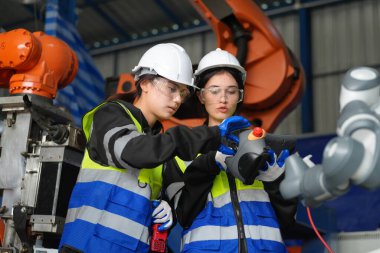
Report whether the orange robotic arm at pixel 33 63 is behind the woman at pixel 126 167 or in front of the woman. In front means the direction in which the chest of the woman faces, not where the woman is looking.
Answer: behind

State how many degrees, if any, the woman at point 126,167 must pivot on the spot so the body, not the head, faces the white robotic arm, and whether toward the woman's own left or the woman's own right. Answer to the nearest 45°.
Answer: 0° — they already face it

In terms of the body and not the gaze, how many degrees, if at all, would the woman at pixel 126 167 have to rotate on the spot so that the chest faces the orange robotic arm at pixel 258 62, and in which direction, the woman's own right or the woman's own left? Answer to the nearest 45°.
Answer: approximately 90° to the woman's own left

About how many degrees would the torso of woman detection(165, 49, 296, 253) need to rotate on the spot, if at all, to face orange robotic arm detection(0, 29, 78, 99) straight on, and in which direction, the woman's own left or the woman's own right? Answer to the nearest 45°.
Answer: approximately 90° to the woman's own right

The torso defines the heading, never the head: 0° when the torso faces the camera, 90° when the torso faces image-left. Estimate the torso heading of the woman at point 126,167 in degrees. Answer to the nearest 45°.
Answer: approximately 315°

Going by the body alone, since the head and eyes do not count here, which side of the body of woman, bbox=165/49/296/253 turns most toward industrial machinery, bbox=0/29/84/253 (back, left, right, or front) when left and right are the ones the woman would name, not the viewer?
right

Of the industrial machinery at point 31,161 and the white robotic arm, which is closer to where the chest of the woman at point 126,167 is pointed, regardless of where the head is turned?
the white robotic arm
